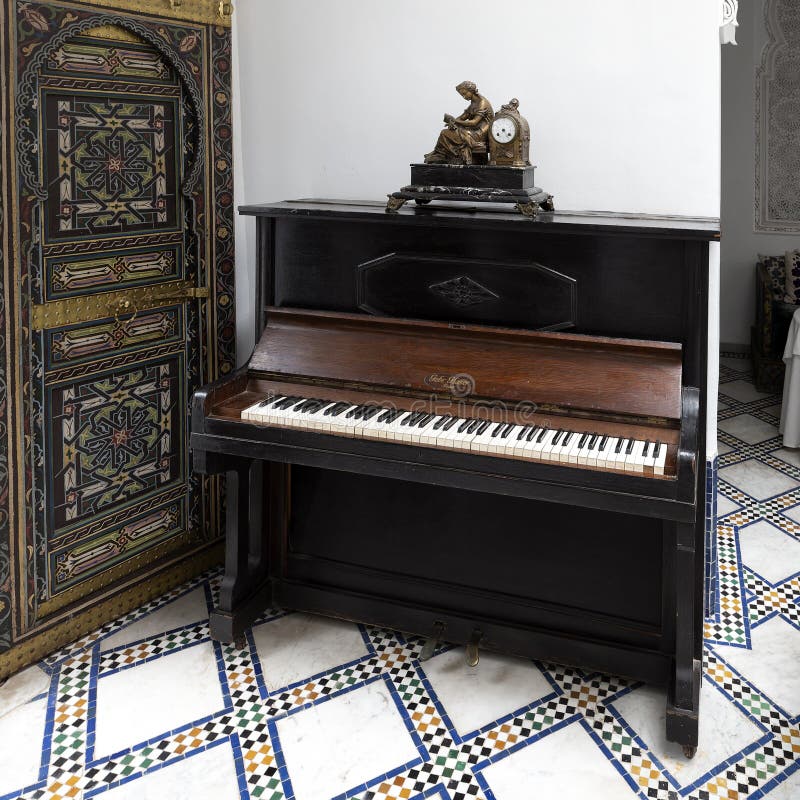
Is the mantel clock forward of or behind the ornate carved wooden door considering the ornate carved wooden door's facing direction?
forward

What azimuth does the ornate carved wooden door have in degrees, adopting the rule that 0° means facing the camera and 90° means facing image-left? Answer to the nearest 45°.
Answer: approximately 315°

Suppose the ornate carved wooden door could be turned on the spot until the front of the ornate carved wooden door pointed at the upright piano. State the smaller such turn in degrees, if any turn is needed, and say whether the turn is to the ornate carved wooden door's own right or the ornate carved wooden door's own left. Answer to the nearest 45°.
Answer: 0° — it already faces it

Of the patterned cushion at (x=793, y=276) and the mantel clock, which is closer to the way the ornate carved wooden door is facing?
the mantel clock

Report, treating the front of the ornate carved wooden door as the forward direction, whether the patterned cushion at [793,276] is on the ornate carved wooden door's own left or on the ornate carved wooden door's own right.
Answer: on the ornate carved wooden door's own left

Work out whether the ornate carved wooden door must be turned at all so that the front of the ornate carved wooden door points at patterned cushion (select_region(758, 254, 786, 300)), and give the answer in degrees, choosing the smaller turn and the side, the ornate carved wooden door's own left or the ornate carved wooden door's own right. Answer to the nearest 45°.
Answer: approximately 90° to the ornate carved wooden door's own left
